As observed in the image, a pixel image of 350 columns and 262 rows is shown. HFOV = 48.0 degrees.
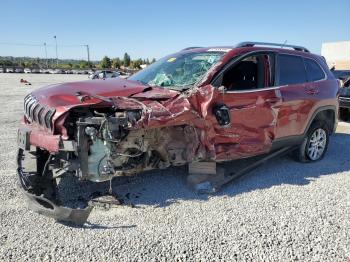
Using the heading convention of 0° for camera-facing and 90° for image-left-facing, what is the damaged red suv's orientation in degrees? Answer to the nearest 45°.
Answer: approximately 45°

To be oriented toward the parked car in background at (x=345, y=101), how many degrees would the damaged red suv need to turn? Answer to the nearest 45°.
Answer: approximately 180°
